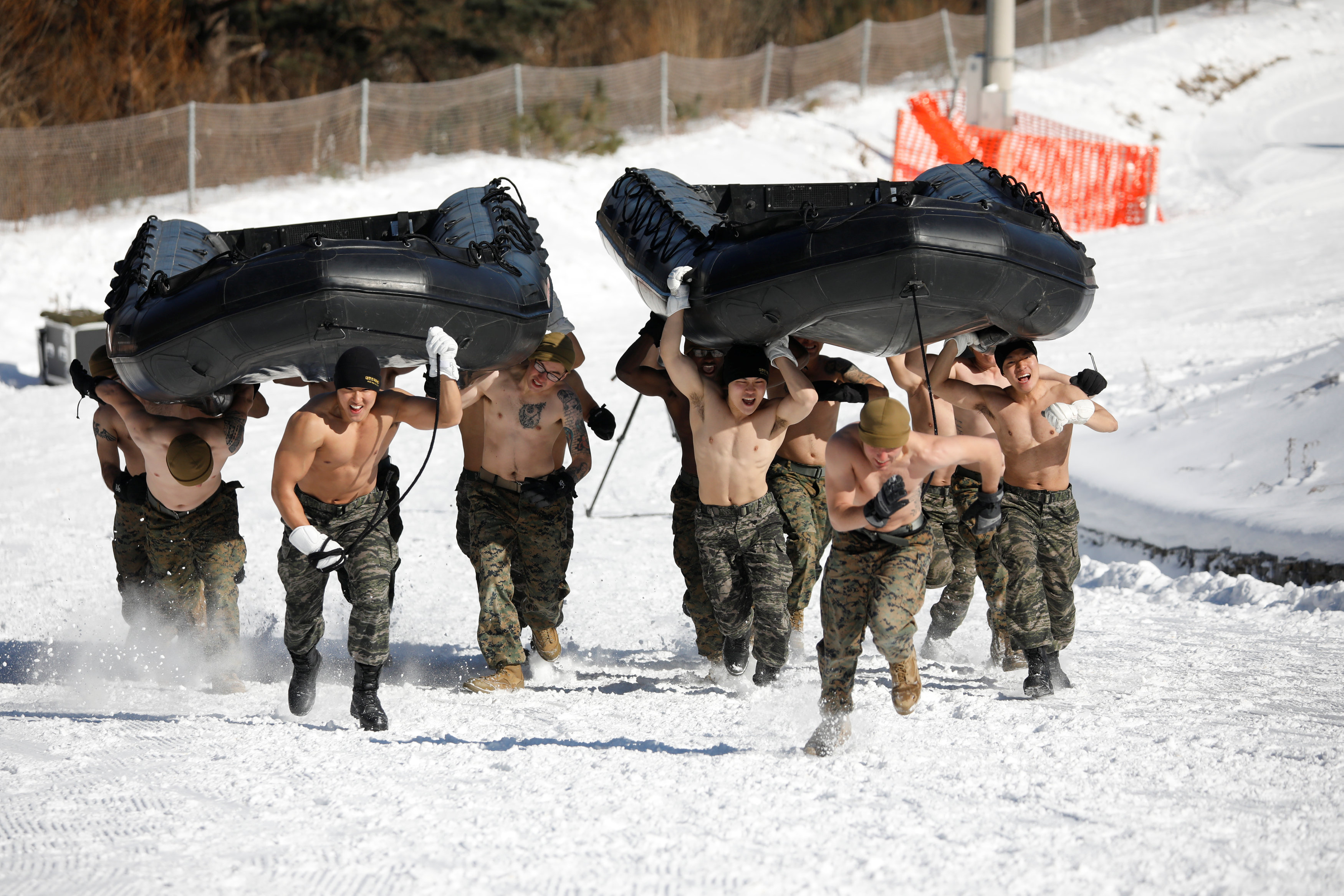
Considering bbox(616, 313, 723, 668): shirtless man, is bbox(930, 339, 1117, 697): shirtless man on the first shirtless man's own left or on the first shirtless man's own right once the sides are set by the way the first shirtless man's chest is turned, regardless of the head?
on the first shirtless man's own left

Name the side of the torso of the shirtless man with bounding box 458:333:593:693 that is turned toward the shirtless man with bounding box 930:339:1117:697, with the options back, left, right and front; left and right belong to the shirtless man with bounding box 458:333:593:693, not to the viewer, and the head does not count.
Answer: left

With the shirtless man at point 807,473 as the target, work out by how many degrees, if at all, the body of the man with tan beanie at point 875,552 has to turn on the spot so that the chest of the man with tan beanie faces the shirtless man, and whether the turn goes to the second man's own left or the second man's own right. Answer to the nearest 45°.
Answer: approximately 180°

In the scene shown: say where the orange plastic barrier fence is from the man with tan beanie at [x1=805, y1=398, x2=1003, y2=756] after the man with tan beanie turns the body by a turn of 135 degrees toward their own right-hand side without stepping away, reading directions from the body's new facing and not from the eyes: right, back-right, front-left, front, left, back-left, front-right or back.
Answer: front-right

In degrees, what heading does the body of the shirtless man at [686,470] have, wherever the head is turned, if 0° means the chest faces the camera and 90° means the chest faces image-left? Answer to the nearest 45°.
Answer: approximately 0°
